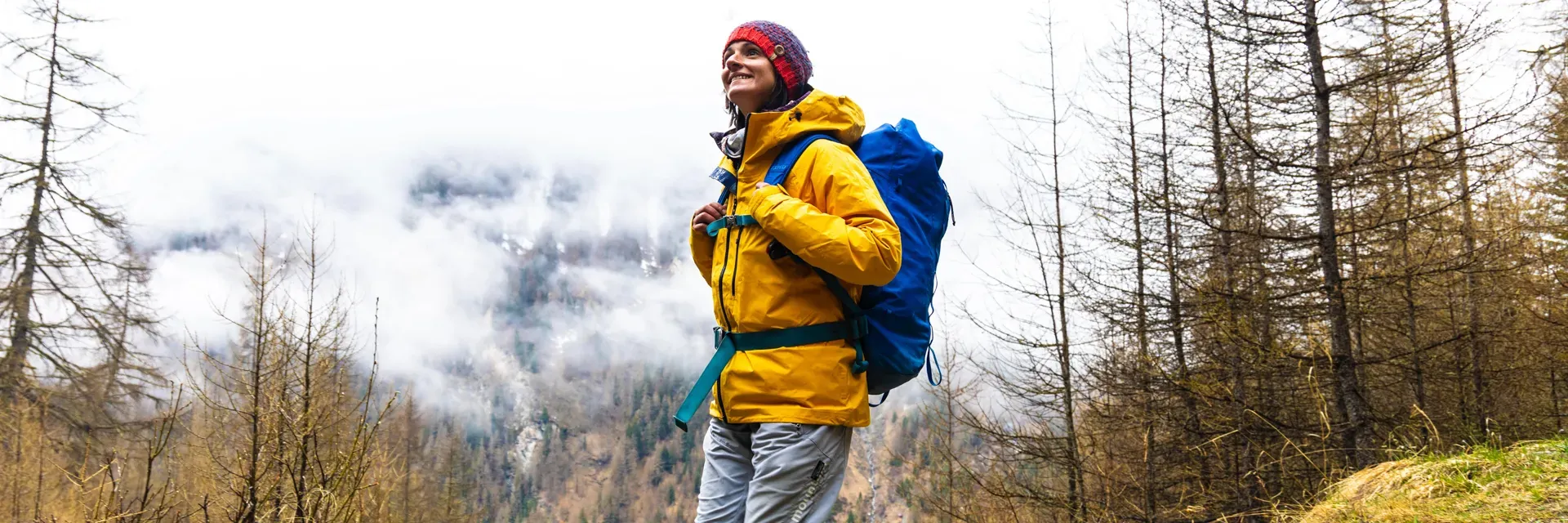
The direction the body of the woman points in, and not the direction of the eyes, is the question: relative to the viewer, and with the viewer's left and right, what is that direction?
facing the viewer and to the left of the viewer
